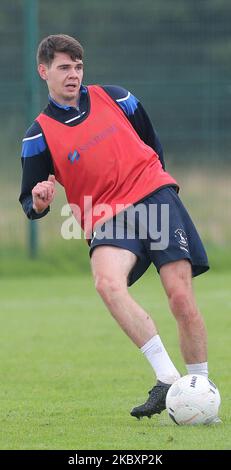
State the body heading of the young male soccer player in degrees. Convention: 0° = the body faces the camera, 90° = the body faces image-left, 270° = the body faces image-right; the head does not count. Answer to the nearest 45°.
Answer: approximately 0°
